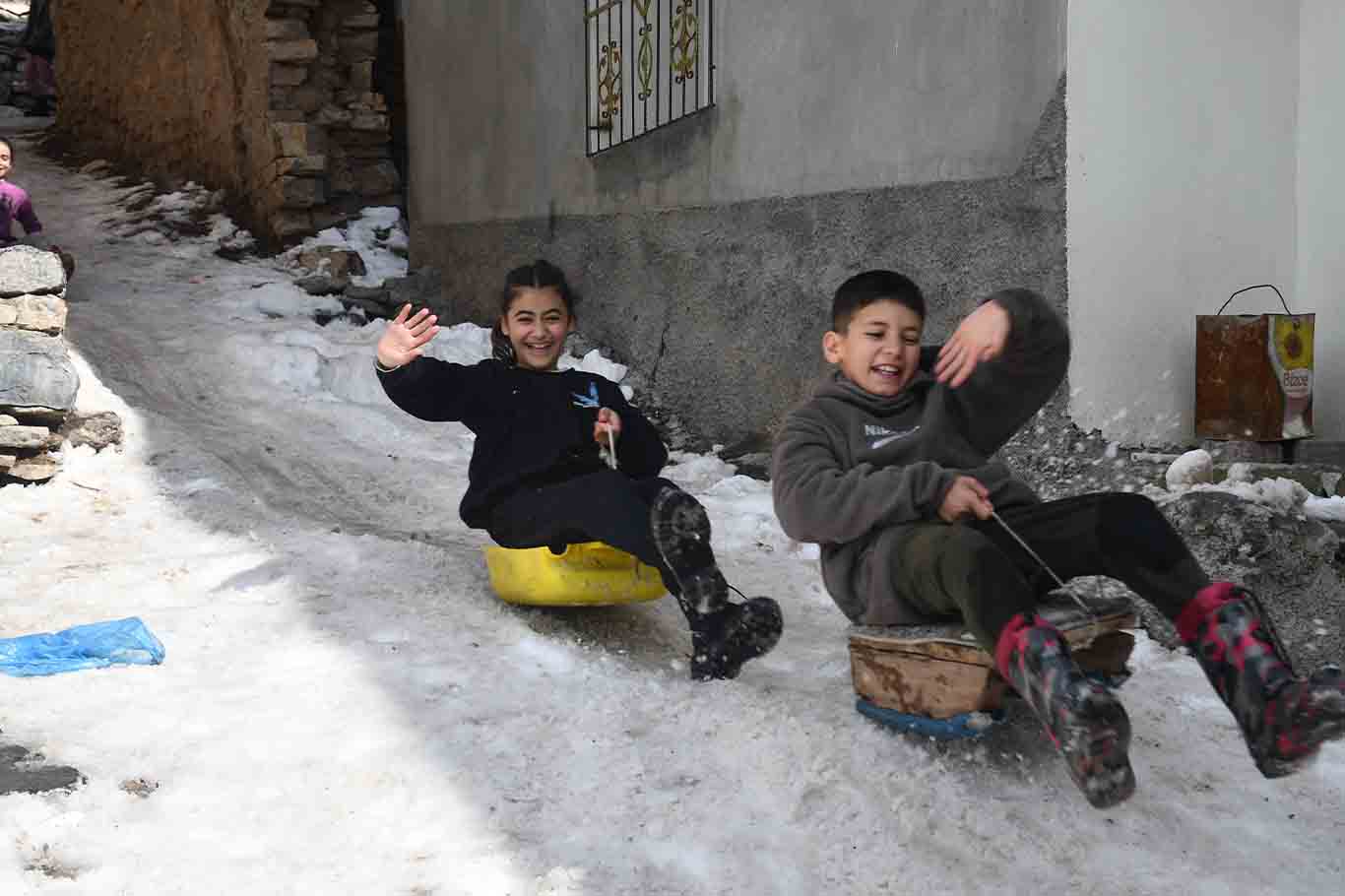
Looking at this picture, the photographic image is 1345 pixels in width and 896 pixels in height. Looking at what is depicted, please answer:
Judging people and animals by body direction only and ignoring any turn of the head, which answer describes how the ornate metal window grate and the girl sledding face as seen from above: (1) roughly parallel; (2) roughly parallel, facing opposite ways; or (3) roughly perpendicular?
roughly perpendicular

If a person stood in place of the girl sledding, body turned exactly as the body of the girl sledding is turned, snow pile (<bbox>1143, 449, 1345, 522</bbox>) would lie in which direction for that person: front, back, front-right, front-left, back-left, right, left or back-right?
front-left

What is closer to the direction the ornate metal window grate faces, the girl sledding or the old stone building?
the girl sledding

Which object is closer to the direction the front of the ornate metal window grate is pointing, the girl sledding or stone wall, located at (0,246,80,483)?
the stone wall

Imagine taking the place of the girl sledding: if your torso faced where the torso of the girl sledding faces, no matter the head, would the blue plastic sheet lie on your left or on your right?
on your right

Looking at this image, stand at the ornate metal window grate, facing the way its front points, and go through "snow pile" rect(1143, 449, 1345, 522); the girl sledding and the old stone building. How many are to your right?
1

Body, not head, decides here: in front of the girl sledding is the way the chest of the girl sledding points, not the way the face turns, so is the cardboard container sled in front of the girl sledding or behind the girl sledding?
in front

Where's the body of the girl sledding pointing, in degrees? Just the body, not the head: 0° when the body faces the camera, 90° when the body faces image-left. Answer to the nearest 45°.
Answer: approximately 315°

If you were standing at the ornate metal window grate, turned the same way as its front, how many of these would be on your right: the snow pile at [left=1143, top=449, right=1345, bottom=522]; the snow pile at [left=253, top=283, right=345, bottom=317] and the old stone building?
2

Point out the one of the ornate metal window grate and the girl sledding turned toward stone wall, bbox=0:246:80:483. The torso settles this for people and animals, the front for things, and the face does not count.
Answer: the ornate metal window grate

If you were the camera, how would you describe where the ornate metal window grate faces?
facing the viewer and to the left of the viewer

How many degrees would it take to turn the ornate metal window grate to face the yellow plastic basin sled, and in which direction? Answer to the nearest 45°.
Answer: approximately 45° to its left

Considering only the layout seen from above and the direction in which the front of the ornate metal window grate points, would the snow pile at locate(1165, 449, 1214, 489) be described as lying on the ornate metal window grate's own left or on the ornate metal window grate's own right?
on the ornate metal window grate's own left

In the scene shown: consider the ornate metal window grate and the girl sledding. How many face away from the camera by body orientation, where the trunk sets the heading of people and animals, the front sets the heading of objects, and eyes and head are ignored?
0
